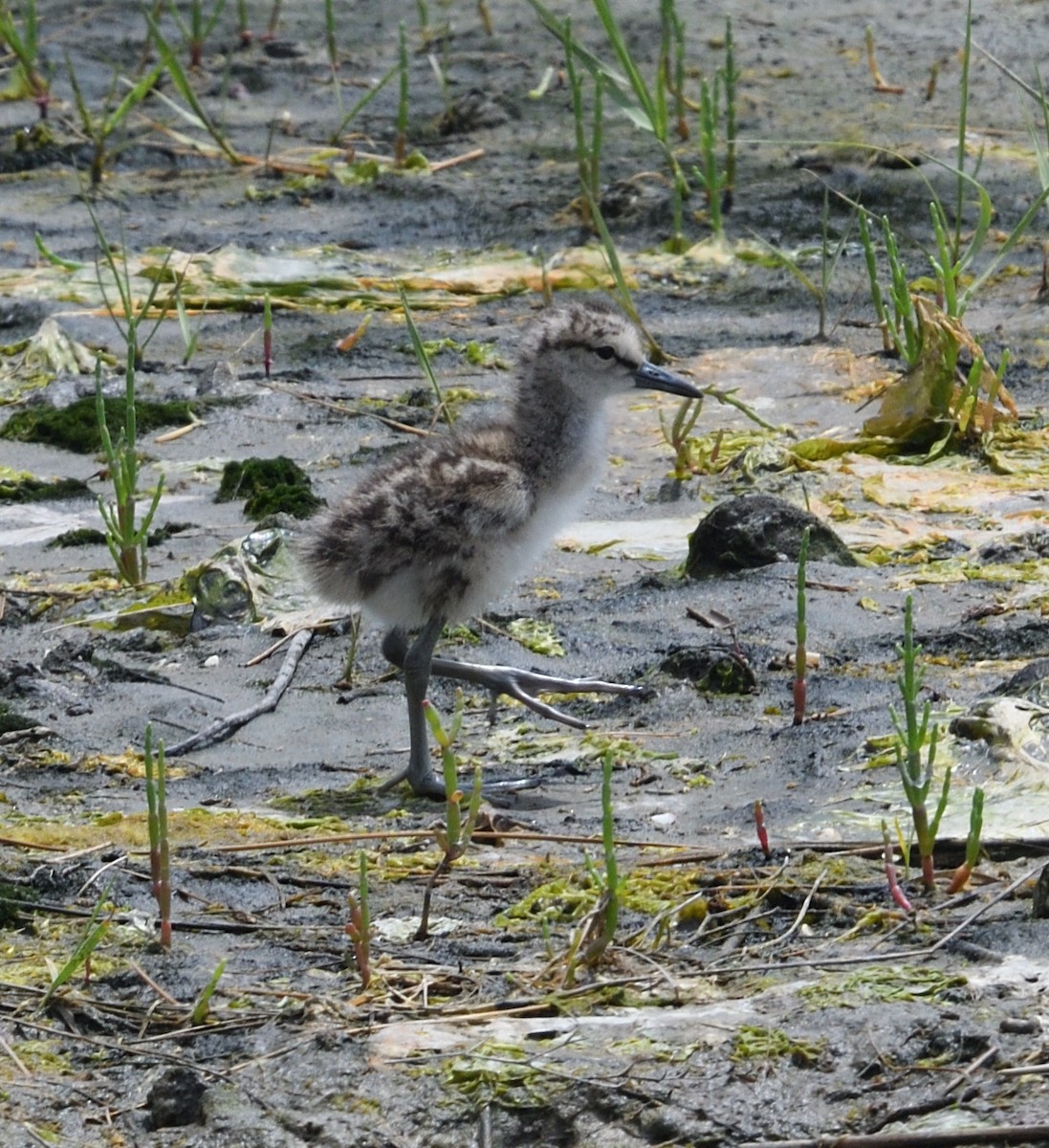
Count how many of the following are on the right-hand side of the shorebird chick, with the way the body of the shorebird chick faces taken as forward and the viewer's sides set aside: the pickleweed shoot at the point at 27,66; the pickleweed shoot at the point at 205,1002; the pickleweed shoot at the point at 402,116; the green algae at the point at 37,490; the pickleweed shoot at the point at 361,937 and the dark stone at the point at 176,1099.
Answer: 3

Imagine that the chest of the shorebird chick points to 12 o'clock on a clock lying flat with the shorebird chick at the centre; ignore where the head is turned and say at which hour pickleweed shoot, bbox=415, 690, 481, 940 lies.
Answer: The pickleweed shoot is roughly at 3 o'clock from the shorebird chick.

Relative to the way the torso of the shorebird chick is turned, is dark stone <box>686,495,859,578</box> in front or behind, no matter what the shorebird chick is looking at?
in front

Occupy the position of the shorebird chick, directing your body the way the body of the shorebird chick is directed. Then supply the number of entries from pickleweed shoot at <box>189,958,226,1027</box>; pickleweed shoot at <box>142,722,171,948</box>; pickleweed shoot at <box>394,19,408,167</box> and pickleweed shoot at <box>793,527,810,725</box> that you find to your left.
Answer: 1

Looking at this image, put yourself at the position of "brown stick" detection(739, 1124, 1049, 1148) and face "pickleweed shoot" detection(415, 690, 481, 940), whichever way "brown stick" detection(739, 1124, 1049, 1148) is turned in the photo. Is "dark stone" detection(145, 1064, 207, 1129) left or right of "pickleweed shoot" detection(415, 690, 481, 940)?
left

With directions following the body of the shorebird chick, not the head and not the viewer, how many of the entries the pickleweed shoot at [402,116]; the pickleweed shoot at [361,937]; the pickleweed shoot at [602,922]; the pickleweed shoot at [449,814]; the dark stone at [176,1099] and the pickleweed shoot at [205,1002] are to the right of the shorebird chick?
5

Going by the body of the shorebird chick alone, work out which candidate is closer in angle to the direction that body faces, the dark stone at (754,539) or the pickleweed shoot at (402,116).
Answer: the dark stone

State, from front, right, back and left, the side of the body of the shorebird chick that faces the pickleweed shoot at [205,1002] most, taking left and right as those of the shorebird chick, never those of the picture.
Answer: right

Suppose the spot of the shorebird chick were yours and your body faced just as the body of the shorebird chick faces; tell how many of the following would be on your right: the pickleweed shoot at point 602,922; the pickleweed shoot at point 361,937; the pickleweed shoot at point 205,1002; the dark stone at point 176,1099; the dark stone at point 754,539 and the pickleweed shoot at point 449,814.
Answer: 5

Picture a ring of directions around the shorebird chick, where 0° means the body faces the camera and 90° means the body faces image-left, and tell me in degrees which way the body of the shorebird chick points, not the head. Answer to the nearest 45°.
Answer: approximately 270°

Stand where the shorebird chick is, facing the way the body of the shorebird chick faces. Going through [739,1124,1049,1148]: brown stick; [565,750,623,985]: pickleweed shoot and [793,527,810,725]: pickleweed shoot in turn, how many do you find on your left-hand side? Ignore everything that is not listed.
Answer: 0

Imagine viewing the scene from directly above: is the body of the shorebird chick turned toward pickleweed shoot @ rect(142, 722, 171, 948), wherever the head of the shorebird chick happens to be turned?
no

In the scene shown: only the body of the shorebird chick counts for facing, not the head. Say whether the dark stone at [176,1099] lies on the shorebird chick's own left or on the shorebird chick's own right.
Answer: on the shorebird chick's own right

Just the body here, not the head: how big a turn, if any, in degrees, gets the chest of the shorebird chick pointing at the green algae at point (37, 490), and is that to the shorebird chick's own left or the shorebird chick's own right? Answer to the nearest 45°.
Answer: approximately 135° to the shorebird chick's own left

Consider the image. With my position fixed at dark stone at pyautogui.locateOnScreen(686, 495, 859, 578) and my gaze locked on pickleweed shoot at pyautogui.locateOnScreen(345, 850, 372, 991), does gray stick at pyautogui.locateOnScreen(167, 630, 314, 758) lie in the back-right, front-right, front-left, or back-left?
front-right

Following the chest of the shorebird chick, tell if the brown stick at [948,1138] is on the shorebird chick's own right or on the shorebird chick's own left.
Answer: on the shorebird chick's own right

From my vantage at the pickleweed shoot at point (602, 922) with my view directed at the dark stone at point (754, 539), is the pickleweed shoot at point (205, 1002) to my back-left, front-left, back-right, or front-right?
back-left

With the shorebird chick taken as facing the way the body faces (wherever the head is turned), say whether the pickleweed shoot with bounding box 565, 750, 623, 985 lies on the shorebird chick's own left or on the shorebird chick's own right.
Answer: on the shorebird chick's own right
